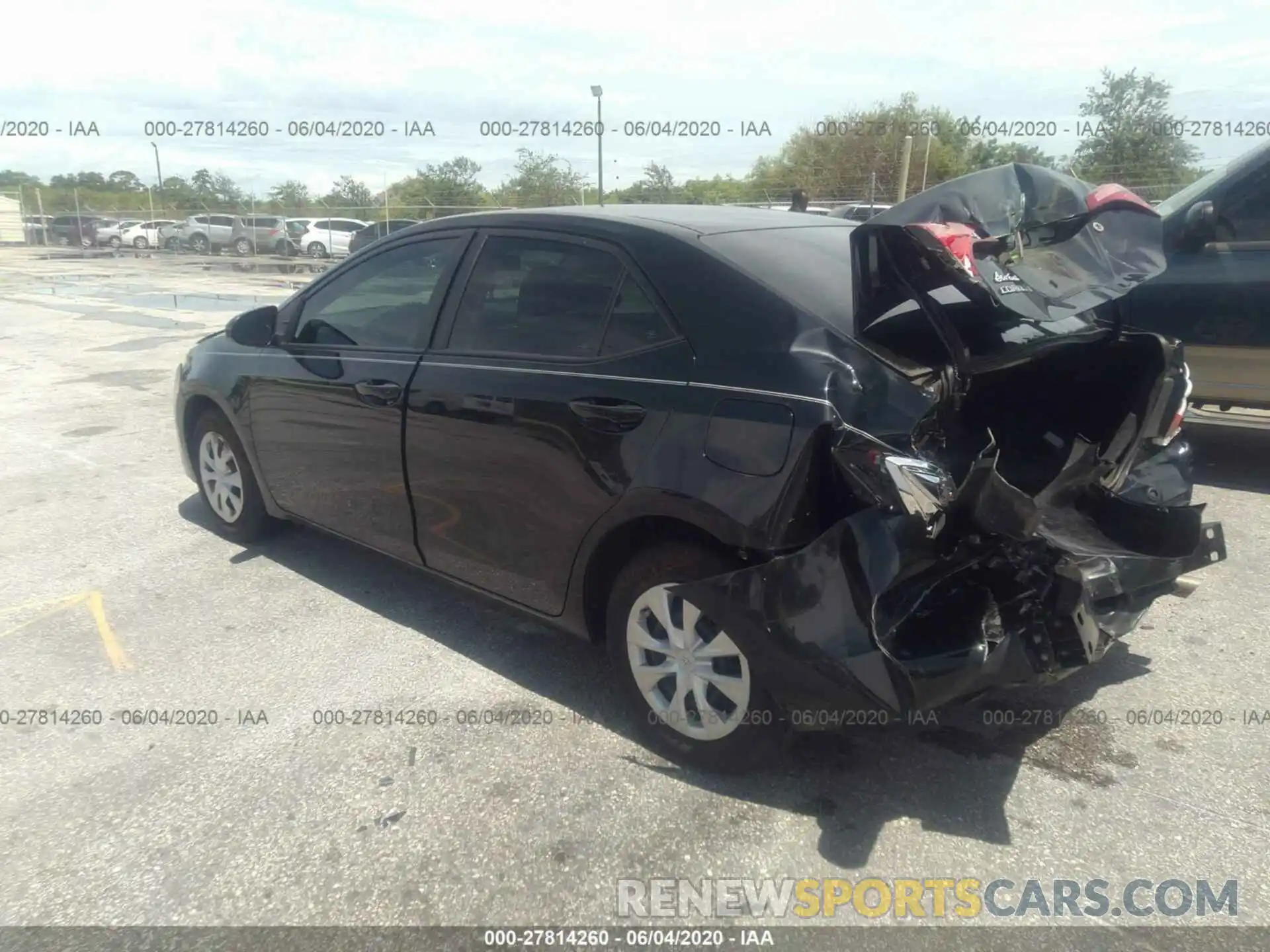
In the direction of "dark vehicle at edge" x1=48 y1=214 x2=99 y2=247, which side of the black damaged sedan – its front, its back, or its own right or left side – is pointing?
front

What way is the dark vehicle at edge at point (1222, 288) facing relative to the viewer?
to the viewer's left

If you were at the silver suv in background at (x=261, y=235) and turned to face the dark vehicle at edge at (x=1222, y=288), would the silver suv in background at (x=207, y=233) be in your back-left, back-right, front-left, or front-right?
back-right

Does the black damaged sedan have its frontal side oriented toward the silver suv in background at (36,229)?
yes

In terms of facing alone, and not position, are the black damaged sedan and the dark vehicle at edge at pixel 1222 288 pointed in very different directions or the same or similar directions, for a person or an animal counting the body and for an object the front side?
same or similar directions

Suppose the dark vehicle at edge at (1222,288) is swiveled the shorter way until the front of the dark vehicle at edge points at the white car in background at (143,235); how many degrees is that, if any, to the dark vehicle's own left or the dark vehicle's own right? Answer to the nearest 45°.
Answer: approximately 45° to the dark vehicle's own right

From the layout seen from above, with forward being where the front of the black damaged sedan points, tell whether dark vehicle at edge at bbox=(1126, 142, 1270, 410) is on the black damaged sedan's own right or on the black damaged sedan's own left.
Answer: on the black damaged sedan's own right

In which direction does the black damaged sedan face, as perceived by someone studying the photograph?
facing away from the viewer and to the left of the viewer

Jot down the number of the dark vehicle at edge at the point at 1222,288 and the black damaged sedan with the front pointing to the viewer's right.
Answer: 0

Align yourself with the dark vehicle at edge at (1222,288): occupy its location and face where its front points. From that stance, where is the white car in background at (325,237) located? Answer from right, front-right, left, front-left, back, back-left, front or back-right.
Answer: front-right

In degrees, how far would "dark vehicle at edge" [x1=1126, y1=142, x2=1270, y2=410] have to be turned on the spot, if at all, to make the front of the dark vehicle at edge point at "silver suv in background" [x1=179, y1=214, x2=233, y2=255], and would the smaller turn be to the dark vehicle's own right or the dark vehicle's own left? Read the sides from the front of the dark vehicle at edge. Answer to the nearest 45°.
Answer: approximately 45° to the dark vehicle's own right

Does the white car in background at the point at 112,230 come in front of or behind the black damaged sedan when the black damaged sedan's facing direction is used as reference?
in front

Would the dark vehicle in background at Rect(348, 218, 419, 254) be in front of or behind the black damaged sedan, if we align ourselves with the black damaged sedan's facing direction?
in front
